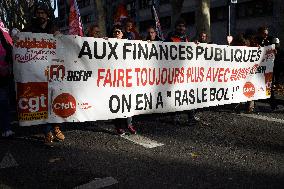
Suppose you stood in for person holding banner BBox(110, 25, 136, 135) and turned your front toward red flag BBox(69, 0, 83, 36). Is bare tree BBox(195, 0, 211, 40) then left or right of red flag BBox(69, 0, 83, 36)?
right

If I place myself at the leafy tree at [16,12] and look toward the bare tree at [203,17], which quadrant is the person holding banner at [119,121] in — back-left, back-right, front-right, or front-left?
front-right

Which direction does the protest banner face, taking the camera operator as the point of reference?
facing the viewer and to the right of the viewer
